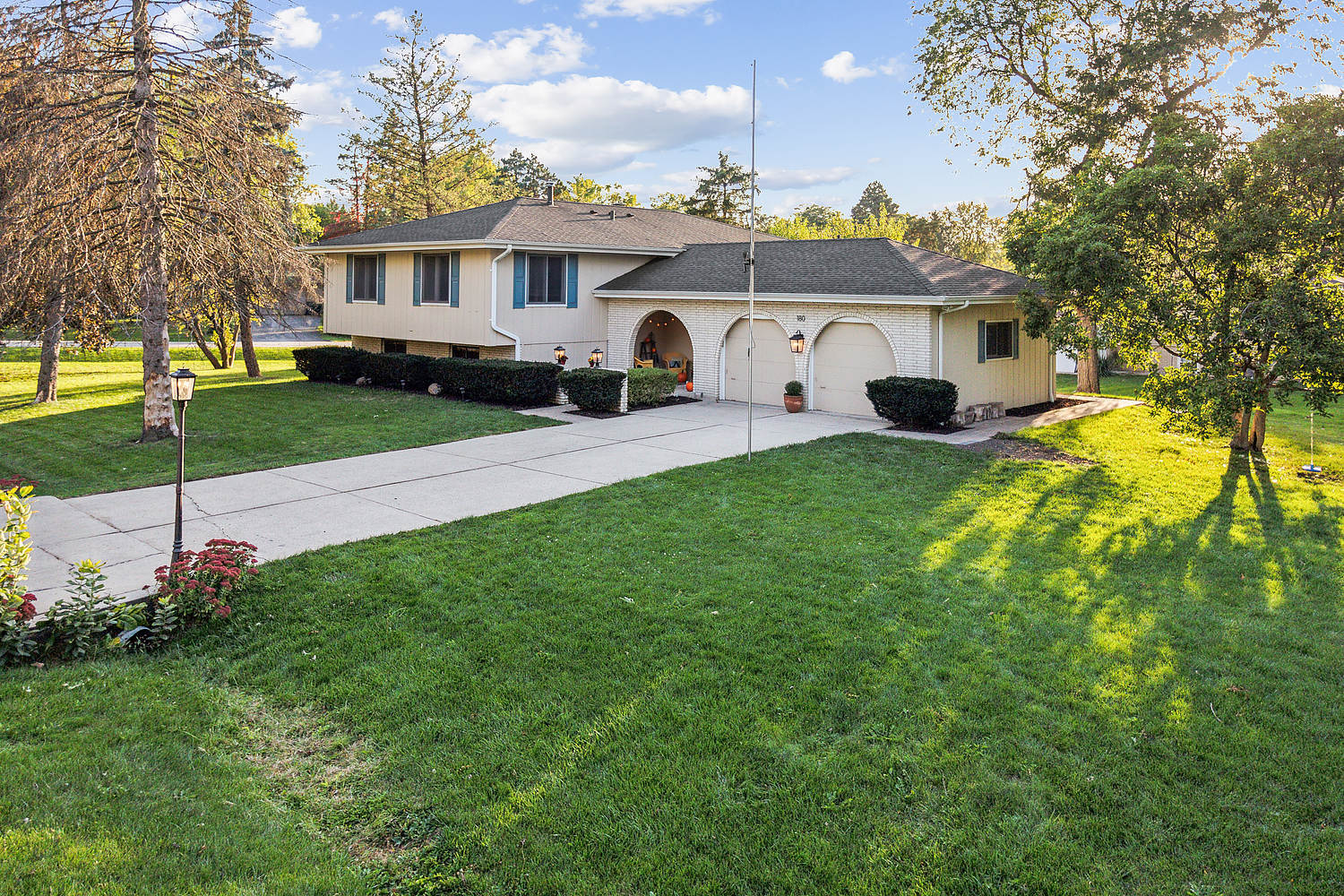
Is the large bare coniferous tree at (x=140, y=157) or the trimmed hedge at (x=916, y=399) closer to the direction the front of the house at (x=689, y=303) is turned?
the large bare coniferous tree

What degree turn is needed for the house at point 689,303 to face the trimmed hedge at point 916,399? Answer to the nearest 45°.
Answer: approximately 90° to its left

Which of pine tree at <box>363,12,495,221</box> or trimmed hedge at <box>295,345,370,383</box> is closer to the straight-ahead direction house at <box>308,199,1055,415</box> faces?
the trimmed hedge

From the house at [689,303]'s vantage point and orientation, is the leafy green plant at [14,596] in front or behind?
in front

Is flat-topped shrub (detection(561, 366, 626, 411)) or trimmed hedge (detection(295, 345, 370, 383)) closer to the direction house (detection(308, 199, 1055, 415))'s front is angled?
the flat-topped shrub

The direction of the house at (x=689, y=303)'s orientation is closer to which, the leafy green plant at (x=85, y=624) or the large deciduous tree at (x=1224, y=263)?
the leafy green plant

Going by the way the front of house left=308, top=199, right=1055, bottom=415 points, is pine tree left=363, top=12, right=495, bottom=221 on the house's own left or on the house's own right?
on the house's own right

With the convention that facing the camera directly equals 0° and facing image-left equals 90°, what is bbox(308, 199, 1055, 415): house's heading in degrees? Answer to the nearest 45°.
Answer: approximately 45°

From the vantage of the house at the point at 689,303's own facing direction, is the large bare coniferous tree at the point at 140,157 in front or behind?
in front

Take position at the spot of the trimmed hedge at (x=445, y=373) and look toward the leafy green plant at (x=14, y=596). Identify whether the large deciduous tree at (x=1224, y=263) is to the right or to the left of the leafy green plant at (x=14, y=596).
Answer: left
